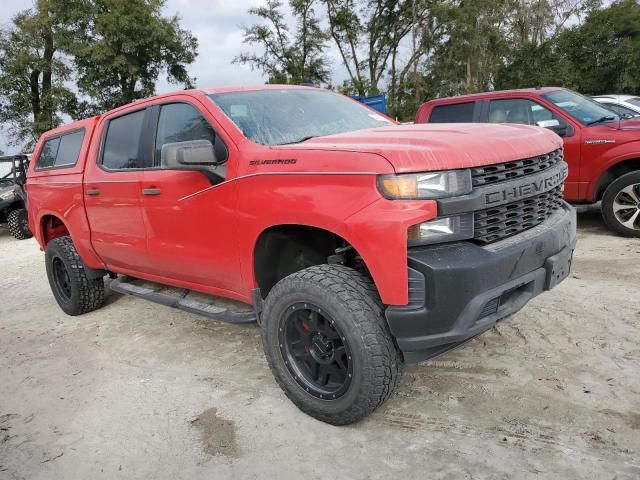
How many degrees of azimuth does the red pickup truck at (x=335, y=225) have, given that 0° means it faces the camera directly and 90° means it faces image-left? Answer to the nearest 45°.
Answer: approximately 315°

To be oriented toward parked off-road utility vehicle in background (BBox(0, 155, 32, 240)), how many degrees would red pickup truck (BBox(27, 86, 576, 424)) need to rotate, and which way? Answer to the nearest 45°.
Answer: approximately 180°

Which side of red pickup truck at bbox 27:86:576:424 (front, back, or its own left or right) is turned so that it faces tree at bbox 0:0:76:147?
back

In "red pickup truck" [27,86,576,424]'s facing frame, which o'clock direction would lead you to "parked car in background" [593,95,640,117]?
The parked car in background is roughly at 9 o'clock from the red pickup truck.

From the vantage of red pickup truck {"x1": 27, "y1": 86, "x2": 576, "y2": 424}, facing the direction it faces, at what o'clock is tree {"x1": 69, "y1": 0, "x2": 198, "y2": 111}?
The tree is roughly at 7 o'clock from the red pickup truck.

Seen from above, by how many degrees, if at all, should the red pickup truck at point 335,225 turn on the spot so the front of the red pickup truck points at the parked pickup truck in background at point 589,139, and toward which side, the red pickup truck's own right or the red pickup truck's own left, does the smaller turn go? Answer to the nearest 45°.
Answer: approximately 90° to the red pickup truck's own left
